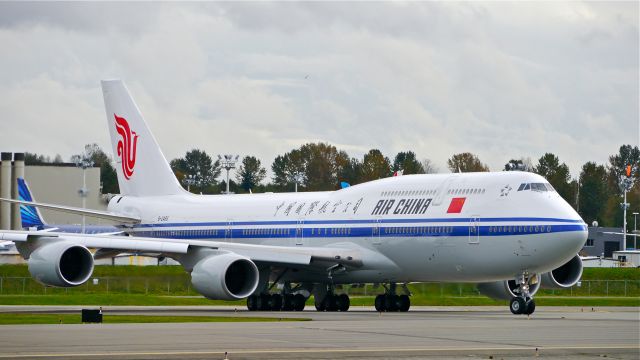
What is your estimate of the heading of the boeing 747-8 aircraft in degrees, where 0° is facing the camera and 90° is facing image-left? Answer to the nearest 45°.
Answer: approximately 315°
